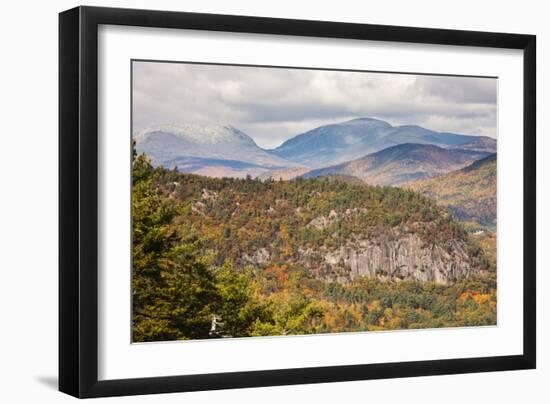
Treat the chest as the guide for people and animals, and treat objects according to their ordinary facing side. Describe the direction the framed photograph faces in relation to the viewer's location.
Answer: facing the viewer and to the right of the viewer
